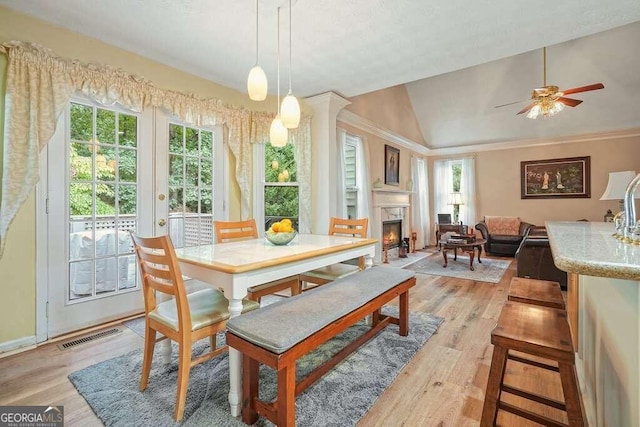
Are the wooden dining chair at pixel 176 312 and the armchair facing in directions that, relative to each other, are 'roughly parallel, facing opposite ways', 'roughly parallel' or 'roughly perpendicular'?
roughly parallel, facing opposite ways

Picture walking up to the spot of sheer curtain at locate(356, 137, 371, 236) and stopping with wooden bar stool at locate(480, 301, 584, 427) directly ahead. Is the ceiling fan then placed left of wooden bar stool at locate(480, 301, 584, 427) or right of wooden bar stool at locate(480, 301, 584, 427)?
left

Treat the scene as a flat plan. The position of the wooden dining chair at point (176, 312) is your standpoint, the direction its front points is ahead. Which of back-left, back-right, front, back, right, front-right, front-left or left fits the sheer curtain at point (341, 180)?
front

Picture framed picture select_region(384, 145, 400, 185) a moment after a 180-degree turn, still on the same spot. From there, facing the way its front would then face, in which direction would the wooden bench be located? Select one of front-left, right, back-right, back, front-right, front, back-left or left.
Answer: back-left

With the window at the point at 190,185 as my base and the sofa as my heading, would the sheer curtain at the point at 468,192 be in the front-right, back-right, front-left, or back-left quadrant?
front-left

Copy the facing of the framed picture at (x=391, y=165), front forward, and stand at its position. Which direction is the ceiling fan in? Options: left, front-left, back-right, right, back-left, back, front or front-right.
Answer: front

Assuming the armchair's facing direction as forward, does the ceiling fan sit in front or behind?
in front

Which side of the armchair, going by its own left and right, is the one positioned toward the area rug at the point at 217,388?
front

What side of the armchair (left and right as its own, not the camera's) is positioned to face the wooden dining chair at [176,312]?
front

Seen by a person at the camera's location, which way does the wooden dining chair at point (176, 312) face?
facing away from the viewer and to the right of the viewer

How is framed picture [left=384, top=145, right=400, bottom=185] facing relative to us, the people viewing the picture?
facing the viewer and to the right of the viewer

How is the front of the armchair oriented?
toward the camera

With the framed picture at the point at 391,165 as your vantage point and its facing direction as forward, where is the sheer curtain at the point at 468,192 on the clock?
The sheer curtain is roughly at 9 o'clock from the framed picture.
